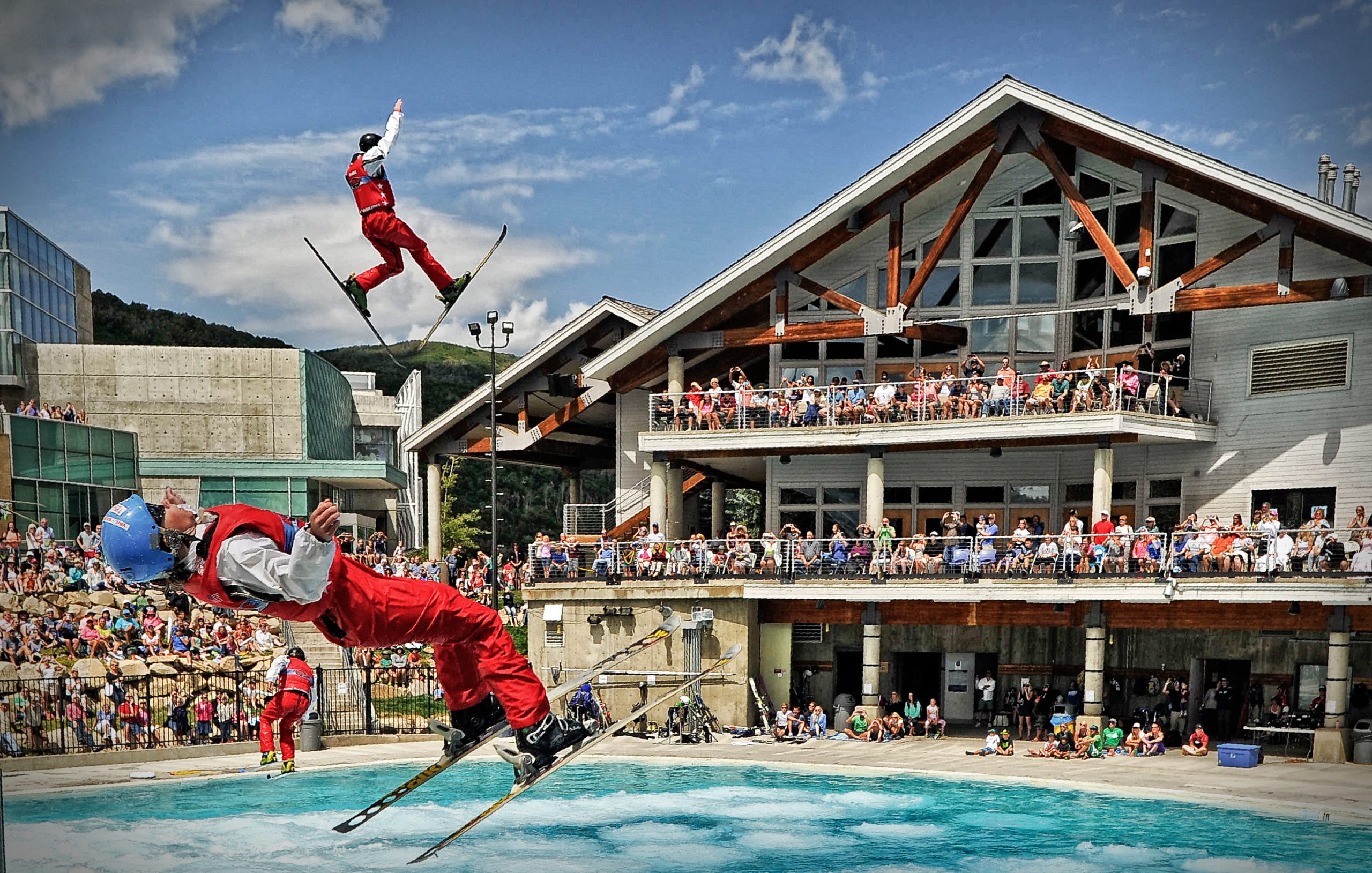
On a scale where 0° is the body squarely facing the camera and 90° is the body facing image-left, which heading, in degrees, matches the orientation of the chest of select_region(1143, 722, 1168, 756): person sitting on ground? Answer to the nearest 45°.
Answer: approximately 45°

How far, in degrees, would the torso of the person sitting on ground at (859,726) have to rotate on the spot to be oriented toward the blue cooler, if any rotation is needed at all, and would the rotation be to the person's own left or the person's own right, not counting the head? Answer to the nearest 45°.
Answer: approximately 45° to the person's own left

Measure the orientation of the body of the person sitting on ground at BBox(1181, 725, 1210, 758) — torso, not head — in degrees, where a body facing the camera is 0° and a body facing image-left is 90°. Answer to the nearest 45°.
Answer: approximately 45°

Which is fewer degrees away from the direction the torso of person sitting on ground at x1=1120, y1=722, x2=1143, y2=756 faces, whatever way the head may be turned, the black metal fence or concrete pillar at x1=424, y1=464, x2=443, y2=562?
the black metal fence
